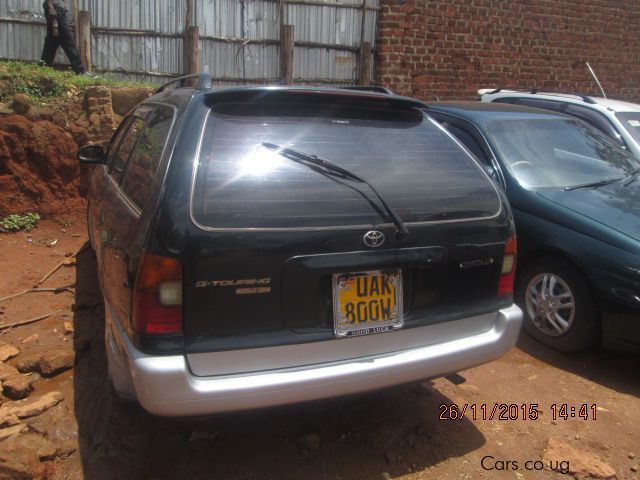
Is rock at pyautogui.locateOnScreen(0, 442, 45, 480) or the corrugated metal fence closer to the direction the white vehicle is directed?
the rock

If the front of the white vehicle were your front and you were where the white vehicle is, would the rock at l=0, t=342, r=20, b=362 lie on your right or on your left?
on your right

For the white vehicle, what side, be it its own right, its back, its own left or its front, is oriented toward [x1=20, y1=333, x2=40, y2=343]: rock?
right

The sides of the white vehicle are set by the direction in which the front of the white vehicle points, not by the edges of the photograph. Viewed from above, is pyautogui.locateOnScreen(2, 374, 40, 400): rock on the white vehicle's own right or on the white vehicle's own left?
on the white vehicle's own right

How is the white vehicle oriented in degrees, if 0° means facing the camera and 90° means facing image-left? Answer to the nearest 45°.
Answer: approximately 315°

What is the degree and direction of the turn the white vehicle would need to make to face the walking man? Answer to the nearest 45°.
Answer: approximately 135° to its right

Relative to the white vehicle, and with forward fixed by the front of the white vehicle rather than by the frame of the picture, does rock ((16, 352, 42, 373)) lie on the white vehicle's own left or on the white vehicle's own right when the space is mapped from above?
on the white vehicle's own right

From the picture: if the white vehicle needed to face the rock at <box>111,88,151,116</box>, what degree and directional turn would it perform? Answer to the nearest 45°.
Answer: approximately 135° to its right

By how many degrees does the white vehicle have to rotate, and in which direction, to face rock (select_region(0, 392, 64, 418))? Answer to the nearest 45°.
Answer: approximately 90° to its right
